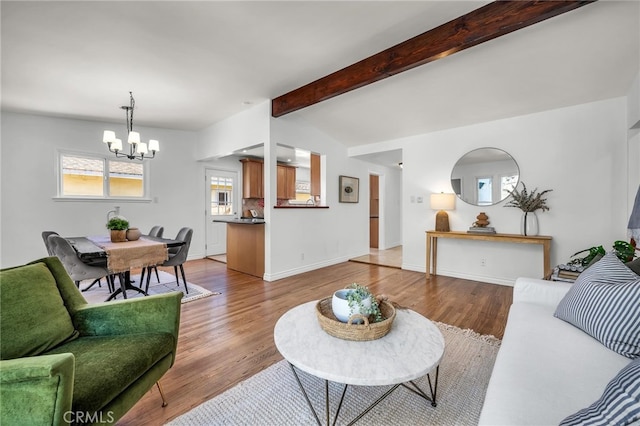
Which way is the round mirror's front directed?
toward the camera

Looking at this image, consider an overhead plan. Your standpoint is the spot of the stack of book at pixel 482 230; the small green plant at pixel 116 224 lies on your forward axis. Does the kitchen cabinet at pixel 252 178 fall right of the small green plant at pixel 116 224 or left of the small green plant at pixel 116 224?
right

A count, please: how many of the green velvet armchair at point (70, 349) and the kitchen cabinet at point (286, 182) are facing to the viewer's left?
0

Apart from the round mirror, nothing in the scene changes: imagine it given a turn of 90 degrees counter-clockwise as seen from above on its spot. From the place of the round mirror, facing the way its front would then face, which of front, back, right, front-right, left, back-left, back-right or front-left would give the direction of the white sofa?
right

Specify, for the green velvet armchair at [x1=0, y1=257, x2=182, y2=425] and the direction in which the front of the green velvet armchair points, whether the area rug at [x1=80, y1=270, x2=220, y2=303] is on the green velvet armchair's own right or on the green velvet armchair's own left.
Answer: on the green velvet armchair's own left

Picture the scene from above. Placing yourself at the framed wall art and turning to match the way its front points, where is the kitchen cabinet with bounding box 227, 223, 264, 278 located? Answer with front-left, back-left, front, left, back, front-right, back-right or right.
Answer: right

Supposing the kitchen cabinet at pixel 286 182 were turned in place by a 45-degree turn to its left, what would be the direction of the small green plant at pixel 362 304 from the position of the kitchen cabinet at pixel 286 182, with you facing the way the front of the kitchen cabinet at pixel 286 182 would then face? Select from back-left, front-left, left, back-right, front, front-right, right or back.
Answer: right

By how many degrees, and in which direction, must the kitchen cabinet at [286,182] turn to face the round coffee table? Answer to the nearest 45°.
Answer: approximately 45° to its right

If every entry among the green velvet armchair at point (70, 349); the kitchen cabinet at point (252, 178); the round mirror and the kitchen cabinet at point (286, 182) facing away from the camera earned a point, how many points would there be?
0

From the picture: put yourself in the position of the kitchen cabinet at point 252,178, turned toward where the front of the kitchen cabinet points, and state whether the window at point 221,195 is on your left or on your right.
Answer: on your right

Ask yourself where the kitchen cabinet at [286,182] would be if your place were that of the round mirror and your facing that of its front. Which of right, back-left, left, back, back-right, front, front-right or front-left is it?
right

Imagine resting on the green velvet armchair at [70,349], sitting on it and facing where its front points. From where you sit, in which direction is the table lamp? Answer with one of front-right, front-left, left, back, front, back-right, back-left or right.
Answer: front-left

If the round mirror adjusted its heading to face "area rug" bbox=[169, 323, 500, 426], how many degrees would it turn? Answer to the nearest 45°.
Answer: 0° — it already faces it
